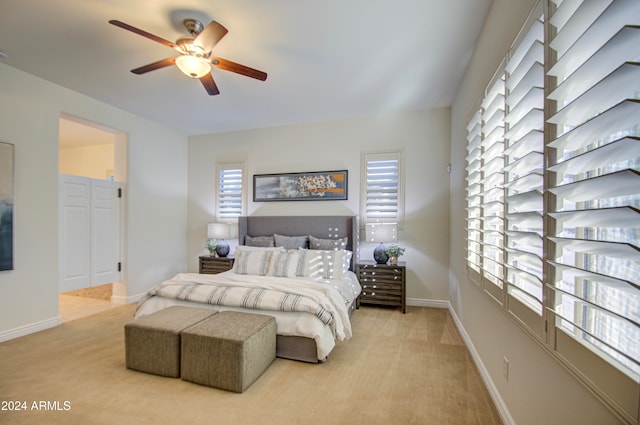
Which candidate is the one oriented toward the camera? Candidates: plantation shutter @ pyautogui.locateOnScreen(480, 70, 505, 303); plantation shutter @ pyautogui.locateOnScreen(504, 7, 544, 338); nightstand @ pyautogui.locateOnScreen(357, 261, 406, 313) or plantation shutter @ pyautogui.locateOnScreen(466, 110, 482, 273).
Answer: the nightstand

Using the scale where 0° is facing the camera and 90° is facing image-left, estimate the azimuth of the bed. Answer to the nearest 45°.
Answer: approximately 45°

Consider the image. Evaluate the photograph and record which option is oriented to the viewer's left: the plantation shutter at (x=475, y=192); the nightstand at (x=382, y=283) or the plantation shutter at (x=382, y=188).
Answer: the plantation shutter at (x=475, y=192)

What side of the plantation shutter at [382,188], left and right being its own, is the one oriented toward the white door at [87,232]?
right

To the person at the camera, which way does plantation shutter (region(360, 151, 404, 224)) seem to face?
facing the viewer

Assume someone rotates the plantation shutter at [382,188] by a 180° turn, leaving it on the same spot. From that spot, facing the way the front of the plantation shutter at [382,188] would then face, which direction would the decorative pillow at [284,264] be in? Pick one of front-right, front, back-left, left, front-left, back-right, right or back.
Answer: back-left

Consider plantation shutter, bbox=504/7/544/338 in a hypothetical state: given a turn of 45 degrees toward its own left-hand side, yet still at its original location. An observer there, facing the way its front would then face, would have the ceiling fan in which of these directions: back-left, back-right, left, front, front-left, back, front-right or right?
front-right

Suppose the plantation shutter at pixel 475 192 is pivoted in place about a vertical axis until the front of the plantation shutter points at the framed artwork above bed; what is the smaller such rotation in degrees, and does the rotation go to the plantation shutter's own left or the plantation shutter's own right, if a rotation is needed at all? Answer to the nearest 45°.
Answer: approximately 45° to the plantation shutter's own right

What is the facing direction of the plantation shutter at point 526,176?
to the viewer's left

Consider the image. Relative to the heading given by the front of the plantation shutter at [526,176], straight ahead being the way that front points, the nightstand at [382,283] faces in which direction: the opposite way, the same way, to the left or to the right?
to the left

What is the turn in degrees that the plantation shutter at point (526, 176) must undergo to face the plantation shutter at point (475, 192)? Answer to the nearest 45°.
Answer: approximately 90° to its right

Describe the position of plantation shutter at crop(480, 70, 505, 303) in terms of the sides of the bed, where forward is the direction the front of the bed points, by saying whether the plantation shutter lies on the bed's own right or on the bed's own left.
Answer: on the bed's own left

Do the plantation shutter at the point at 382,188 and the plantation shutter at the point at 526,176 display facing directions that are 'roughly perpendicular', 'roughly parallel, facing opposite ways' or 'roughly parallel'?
roughly perpendicular

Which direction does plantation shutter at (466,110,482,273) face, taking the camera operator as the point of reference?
facing to the left of the viewer

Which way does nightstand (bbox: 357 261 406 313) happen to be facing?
toward the camera

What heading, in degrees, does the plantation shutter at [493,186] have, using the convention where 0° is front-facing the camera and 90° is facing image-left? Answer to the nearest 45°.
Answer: approximately 90°
